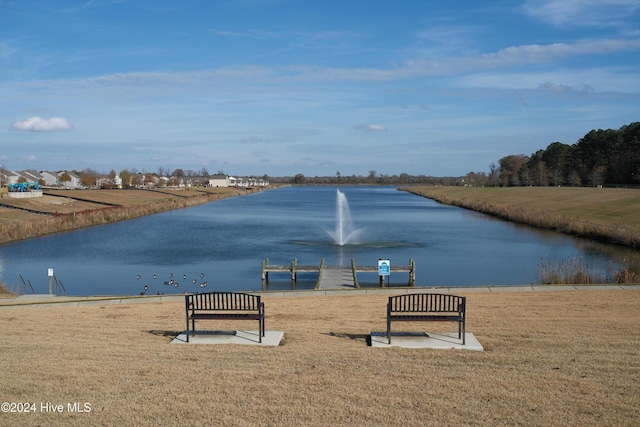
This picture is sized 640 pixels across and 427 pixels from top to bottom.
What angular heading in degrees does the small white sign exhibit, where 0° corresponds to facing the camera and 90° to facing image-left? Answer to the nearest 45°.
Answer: approximately 0°
